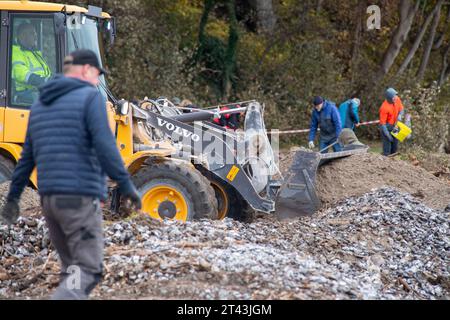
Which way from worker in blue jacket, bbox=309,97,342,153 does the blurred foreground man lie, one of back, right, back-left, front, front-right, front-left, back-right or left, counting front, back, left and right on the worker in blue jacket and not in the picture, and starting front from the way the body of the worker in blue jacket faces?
front-left

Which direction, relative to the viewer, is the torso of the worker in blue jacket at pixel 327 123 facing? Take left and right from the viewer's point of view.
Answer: facing the viewer and to the left of the viewer

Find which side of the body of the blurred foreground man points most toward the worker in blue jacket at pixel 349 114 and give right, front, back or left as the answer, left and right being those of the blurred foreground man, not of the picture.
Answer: front

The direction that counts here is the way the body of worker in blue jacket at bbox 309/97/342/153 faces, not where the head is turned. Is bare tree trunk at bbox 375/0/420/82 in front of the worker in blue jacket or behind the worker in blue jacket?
behind

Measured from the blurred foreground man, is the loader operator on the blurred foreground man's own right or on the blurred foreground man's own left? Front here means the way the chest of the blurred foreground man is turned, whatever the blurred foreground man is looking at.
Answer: on the blurred foreground man's own left

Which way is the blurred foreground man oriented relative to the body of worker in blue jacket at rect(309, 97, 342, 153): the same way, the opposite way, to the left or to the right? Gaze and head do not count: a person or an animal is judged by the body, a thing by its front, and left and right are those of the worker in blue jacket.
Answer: the opposite way

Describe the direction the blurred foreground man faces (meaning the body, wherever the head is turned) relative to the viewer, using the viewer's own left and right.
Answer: facing away from the viewer and to the right of the viewer

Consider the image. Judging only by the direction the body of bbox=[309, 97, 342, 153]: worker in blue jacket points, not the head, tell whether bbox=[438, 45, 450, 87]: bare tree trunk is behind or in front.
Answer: behind

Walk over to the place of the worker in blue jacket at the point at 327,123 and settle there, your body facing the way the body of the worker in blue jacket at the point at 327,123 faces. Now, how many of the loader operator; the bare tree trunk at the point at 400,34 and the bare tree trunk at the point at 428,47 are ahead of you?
1
